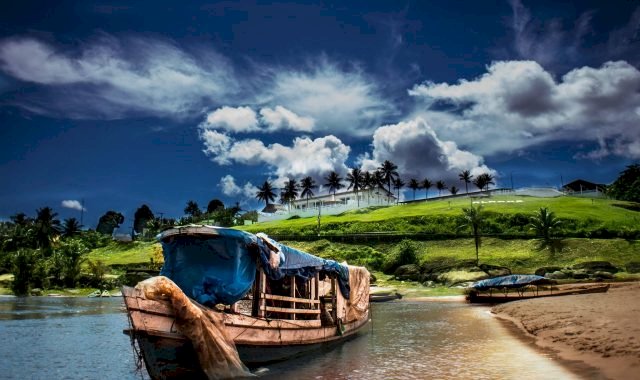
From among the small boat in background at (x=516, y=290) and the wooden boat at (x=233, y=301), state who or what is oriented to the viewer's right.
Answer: the small boat in background

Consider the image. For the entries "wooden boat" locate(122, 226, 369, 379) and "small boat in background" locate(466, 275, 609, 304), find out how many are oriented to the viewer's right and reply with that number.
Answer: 1

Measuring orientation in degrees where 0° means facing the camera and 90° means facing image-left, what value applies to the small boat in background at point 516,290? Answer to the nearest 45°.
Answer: approximately 270°

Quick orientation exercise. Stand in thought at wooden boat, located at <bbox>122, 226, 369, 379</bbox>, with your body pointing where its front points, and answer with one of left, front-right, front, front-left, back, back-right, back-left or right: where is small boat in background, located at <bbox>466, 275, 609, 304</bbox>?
back

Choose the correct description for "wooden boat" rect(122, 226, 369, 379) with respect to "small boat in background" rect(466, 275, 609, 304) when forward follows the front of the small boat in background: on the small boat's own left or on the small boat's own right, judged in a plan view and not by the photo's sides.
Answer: on the small boat's own right
